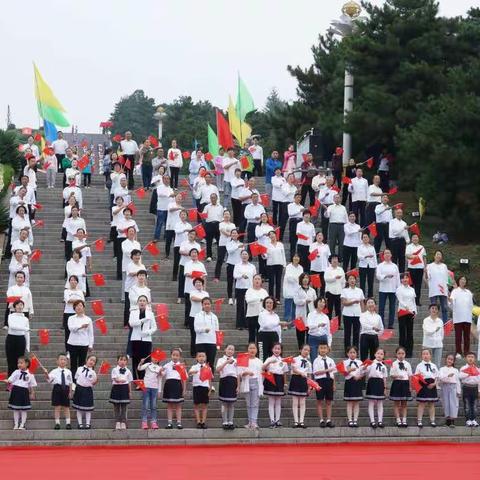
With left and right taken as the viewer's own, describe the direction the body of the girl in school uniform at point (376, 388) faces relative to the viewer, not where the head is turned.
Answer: facing the viewer

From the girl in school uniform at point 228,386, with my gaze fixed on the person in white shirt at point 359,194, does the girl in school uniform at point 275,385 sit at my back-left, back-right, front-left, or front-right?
front-right

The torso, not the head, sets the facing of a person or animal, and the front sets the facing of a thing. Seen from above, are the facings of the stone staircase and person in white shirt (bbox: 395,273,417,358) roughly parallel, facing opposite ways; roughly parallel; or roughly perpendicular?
roughly parallel

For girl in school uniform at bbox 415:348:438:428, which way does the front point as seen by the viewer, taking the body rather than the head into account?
toward the camera

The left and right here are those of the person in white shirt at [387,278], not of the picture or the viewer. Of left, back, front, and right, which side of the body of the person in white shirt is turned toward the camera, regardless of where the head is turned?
front

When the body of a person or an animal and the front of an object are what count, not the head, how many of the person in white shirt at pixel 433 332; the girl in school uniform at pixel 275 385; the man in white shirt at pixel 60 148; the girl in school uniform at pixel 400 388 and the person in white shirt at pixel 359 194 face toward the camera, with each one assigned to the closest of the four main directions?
5

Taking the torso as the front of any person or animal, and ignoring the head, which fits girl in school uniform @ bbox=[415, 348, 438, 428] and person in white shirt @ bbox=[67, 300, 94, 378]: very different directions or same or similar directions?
same or similar directions

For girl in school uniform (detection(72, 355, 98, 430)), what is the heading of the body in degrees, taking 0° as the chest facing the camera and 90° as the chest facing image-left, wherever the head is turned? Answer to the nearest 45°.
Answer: approximately 0°

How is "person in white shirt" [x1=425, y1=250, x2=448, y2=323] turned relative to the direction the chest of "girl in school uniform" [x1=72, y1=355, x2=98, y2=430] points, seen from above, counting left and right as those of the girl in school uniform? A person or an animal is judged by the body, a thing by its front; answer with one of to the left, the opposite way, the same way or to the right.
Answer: the same way

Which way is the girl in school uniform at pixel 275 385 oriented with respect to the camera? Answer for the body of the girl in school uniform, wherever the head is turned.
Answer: toward the camera

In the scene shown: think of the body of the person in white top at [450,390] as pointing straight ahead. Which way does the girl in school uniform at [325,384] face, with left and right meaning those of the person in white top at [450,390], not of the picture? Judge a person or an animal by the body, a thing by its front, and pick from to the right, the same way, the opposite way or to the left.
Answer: the same way

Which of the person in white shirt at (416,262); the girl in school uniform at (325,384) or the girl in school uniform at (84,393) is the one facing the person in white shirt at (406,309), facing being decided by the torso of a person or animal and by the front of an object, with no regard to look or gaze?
the person in white shirt at (416,262)

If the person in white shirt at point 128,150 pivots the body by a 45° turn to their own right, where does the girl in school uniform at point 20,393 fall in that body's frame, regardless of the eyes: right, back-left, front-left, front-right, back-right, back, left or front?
front-left

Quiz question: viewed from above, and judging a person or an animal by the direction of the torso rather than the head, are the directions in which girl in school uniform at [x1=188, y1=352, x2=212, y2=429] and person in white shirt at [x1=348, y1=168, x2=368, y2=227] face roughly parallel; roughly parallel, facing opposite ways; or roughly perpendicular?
roughly parallel

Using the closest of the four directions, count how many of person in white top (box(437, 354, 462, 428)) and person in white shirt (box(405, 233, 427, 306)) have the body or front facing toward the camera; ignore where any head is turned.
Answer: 2
